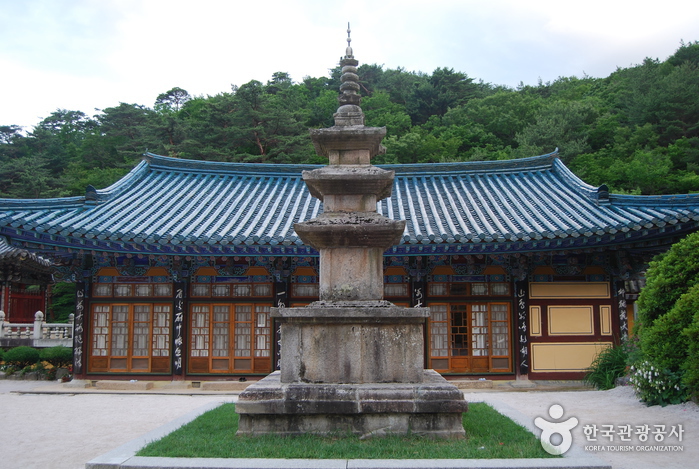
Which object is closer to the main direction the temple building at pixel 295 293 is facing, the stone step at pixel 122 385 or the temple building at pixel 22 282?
the stone step

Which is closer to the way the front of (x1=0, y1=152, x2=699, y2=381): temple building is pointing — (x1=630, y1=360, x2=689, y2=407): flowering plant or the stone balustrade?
the flowering plant

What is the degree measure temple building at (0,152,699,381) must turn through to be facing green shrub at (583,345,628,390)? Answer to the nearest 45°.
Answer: approximately 90° to its left

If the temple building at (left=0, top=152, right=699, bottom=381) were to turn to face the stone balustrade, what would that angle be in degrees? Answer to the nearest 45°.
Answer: approximately 135° to its right

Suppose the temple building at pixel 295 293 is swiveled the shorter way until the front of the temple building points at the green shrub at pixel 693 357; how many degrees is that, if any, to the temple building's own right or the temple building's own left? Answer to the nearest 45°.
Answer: approximately 45° to the temple building's own left

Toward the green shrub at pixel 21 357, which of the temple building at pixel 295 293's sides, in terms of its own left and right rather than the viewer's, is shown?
right

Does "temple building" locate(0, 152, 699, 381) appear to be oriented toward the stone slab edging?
yes

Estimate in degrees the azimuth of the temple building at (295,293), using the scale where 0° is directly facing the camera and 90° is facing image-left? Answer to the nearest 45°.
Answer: approximately 0°
